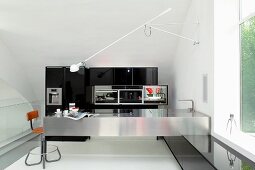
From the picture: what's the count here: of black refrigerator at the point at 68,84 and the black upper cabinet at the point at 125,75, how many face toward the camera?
2

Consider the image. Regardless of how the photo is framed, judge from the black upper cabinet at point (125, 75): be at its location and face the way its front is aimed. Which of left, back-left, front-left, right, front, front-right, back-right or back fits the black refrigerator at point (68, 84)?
right

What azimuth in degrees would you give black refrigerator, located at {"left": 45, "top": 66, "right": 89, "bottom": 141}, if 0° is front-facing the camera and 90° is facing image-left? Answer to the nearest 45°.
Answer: approximately 0°

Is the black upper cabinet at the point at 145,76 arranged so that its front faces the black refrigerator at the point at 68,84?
no

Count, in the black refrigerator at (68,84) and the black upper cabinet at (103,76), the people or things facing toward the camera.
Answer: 2

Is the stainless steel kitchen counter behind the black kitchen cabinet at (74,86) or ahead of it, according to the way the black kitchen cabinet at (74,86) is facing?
ahead

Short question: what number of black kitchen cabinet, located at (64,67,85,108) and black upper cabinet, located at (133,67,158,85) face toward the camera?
2

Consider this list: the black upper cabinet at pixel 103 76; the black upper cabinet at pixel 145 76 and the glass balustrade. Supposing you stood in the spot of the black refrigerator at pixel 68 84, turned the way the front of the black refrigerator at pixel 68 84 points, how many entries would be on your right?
1

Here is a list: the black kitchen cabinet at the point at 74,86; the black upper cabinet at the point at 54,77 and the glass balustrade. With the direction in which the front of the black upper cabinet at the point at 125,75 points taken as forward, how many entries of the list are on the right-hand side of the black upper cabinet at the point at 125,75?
3

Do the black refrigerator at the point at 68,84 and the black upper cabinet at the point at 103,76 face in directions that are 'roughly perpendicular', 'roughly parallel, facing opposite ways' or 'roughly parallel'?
roughly parallel

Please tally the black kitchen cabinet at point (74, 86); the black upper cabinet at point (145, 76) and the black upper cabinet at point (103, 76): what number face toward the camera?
3

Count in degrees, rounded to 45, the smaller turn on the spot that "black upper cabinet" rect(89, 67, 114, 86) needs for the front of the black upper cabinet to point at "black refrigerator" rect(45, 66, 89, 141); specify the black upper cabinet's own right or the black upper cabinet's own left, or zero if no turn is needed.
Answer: approximately 90° to the black upper cabinet's own right

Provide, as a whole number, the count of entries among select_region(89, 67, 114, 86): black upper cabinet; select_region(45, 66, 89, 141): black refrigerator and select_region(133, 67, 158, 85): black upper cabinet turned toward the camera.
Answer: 3

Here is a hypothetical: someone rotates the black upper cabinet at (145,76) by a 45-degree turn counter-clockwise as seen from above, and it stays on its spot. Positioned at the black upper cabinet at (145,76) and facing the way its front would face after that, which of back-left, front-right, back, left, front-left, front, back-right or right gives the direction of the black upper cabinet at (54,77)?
back-right

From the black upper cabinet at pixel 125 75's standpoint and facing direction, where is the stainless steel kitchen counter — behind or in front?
in front

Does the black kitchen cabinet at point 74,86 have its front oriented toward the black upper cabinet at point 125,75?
no

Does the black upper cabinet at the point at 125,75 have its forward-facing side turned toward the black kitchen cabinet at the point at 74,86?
no

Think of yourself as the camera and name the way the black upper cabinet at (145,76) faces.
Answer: facing the viewer

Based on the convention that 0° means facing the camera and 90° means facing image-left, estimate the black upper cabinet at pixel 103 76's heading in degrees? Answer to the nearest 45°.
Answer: approximately 0°

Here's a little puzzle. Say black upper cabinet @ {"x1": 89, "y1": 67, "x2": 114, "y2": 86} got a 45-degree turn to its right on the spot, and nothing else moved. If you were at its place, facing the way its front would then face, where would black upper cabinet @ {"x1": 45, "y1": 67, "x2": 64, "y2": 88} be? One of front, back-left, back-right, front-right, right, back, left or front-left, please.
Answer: front-right
